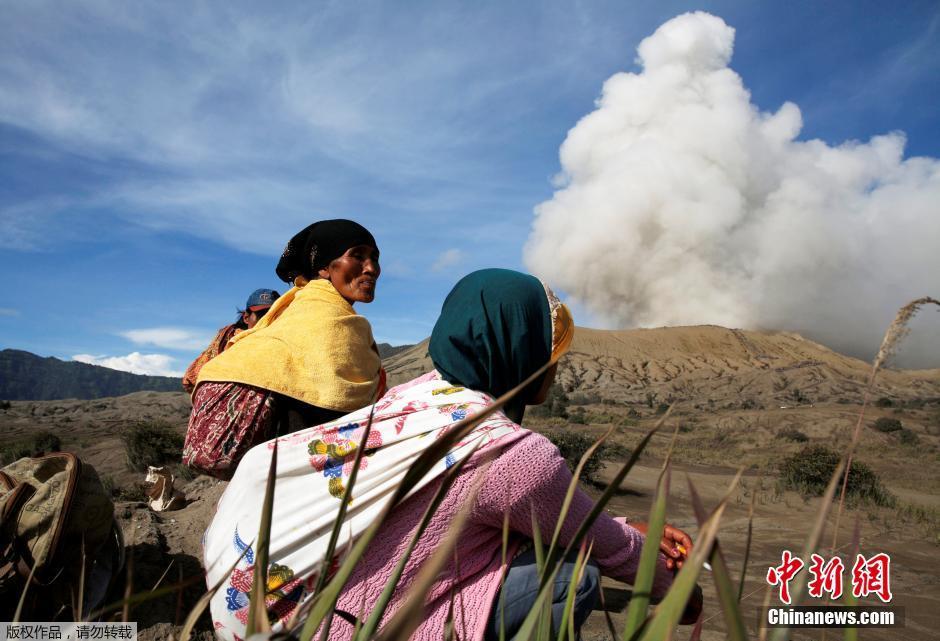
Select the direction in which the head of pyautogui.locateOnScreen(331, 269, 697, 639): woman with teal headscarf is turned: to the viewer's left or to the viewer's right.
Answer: to the viewer's right

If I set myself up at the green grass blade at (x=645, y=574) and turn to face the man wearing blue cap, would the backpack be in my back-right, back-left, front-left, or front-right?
front-left

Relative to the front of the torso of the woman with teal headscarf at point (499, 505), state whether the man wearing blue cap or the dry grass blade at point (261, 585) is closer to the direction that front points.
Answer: the man wearing blue cap

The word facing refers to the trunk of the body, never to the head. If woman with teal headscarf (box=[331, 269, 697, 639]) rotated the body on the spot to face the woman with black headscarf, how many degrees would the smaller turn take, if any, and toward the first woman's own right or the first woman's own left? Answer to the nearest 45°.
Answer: approximately 90° to the first woman's own left

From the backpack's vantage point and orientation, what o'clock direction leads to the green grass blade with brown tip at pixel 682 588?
The green grass blade with brown tip is roughly at 10 o'clock from the backpack.

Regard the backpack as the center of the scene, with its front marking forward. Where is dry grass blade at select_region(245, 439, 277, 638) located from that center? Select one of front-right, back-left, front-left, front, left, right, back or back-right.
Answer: front-left

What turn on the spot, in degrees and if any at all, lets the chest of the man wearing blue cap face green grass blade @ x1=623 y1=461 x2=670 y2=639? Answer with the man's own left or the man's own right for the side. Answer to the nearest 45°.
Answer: approximately 45° to the man's own right

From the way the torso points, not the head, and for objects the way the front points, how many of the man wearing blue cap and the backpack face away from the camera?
0

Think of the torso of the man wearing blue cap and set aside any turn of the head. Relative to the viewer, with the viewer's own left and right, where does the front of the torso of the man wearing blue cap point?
facing the viewer and to the right of the viewer

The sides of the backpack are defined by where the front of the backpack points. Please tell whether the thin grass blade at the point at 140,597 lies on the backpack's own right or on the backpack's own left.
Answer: on the backpack's own left

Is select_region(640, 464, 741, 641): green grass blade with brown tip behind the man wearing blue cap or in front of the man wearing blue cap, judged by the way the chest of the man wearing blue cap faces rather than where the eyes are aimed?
in front

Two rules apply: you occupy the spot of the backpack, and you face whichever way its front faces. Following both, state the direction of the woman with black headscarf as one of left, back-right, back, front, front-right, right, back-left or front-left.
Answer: left

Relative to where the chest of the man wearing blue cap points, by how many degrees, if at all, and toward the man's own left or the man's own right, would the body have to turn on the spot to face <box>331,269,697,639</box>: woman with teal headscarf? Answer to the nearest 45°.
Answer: approximately 45° to the man's own right

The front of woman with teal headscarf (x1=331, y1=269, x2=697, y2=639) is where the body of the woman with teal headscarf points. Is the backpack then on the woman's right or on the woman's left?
on the woman's left

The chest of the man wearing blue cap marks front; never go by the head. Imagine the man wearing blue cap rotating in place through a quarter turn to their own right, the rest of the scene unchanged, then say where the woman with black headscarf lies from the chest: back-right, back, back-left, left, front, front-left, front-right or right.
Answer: front-left

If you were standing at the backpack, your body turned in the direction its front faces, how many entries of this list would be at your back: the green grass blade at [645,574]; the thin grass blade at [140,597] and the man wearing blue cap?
1

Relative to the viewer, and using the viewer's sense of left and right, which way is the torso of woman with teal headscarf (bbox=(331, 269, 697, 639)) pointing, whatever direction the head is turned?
facing away from the viewer and to the right of the viewer
